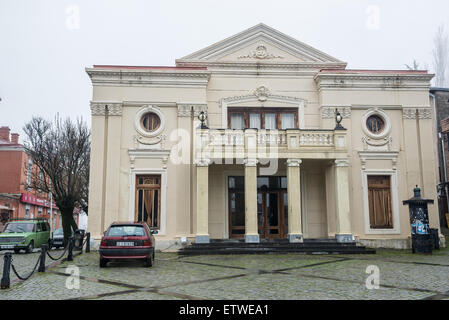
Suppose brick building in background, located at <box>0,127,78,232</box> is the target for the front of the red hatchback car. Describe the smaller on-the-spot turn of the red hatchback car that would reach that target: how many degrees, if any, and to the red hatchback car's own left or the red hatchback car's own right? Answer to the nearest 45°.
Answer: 0° — it already faces it

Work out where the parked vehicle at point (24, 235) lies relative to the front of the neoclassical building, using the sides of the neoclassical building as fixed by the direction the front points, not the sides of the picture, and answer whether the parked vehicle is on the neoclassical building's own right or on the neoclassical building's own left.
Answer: on the neoclassical building's own right

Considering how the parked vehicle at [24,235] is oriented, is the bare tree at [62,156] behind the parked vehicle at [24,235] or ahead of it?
behind

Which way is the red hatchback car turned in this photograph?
away from the camera

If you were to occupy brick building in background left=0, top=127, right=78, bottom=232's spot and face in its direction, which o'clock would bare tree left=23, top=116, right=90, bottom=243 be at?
The bare tree is roughly at 1 o'clock from the brick building in background.

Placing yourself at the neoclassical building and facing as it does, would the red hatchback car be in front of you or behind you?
in front

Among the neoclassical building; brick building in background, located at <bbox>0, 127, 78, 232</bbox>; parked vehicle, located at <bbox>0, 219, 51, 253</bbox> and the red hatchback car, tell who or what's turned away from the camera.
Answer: the red hatchback car

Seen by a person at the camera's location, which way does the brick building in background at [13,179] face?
facing the viewer and to the right of the viewer

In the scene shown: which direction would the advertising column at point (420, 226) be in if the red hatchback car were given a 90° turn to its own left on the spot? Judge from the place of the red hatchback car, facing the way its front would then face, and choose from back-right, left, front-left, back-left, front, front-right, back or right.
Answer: back

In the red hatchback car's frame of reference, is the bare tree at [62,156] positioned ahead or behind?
ahead

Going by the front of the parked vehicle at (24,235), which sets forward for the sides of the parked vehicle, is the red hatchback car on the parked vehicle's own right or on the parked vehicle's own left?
on the parked vehicle's own left

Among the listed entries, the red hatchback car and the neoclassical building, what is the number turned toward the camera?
1

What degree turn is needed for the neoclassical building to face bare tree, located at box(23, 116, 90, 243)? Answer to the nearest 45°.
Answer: approximately 90° to its right

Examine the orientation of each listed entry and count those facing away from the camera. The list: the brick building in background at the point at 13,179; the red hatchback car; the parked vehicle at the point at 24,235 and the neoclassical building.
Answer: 1

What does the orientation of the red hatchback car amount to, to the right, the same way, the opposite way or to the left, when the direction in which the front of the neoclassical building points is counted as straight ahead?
the opposite way

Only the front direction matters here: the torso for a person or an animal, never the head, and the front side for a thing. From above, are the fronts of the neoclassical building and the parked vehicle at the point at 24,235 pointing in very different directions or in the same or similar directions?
same or similar directions

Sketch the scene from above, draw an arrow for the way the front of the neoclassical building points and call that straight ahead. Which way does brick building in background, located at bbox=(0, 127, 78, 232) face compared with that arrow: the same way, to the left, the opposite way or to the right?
to the left

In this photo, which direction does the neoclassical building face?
toward the camera
